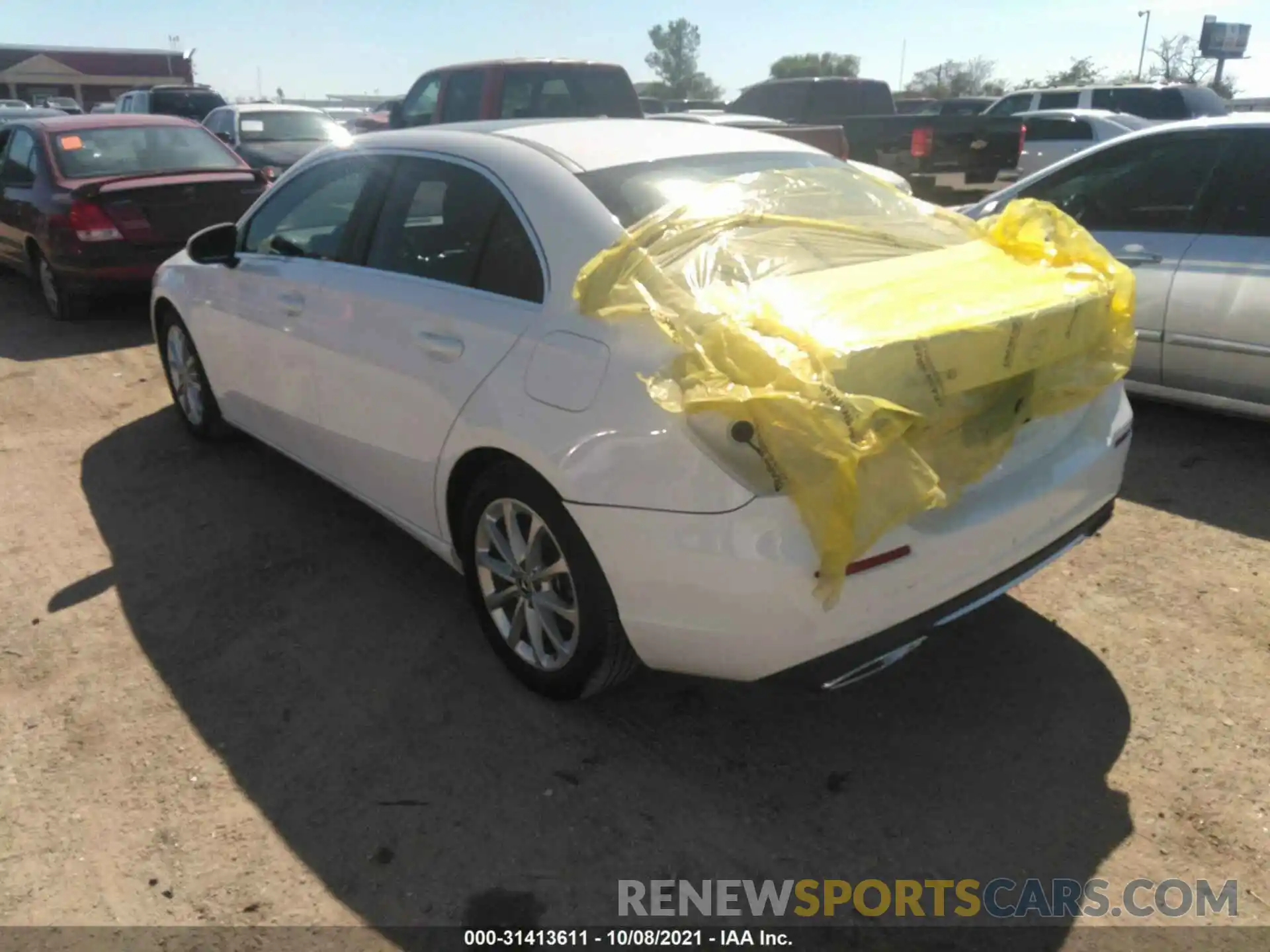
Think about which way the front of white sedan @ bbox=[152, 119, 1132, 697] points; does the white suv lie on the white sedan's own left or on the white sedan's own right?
on the white sedan's own right

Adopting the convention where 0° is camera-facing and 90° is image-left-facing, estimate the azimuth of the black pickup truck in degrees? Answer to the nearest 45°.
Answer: approximately 135°

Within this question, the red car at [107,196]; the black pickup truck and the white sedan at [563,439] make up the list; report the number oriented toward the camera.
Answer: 0

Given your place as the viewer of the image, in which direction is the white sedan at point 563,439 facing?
facing away from the viewer and to the left of the viewer

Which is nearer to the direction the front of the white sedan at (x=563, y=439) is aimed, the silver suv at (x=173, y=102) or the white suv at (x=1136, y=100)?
the silver suv

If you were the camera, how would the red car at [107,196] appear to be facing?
facing away from the viewer and to the left of the viewer

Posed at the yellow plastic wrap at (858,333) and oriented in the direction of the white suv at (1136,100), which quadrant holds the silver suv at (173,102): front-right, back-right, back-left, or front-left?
front-left

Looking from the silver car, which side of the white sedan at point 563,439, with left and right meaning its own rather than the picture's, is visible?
right

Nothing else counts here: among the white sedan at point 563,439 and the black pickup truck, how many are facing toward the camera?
0

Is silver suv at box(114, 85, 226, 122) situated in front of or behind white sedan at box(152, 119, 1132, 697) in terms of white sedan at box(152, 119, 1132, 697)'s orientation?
in front

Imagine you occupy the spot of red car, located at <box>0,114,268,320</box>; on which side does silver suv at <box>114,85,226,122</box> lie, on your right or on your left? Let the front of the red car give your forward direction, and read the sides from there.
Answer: on your right

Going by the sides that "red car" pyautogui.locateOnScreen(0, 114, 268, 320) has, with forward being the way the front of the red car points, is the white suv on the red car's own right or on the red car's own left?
on the red car's own right
